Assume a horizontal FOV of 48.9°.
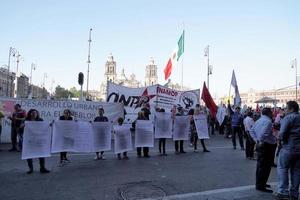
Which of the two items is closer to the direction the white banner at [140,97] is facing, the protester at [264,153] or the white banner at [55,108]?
the protester

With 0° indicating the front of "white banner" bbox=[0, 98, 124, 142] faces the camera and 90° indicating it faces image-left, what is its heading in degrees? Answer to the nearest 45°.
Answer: approximately 0°

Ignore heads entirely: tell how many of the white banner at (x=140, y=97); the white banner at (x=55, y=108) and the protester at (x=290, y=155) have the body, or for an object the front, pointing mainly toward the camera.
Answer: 2

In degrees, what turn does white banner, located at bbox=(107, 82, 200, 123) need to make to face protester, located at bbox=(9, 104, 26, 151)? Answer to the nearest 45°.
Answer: approximately 45° to its right

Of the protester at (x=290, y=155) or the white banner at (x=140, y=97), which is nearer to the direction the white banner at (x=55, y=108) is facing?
the protester
